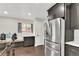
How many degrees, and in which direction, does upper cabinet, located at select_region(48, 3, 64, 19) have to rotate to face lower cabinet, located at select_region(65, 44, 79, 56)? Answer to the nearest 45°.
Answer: approximately 45° to its left

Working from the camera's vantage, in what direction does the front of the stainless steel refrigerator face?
facing the viewer and to the left of the viewer

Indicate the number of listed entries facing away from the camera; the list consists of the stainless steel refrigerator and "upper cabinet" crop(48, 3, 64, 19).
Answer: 0

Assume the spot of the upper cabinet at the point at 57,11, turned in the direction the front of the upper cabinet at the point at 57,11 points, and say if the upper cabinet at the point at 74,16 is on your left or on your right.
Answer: on your left

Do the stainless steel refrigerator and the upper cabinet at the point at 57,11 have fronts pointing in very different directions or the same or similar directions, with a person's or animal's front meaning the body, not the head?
same or similar directions
